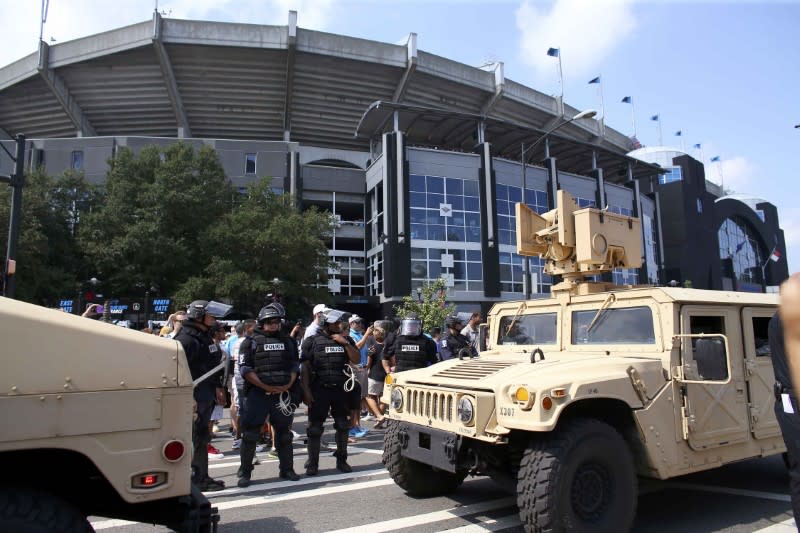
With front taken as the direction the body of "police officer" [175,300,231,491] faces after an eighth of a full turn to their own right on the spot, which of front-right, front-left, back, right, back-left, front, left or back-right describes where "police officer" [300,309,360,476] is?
front-left

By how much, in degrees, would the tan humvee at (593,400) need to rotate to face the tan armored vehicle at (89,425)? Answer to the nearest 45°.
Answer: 0° — it already faces it

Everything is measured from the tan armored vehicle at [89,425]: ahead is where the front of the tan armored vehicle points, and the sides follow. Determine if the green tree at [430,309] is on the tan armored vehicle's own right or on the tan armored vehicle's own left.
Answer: on the tan armored vehicle's own right

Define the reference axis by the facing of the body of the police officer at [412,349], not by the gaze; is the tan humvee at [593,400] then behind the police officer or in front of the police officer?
in front

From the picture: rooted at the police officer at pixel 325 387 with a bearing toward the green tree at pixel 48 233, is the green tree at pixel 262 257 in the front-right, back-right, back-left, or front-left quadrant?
front-right

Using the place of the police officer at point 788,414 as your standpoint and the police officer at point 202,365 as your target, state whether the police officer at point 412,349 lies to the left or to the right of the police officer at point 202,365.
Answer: right

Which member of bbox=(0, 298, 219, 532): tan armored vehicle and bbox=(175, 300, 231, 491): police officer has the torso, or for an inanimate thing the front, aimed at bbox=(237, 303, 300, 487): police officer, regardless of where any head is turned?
bbox=(175, 300, 231, 491): police officer

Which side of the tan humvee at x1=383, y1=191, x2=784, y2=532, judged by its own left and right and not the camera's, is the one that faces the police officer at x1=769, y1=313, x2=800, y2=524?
left

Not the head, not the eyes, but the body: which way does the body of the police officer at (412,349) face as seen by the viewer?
toward the camera

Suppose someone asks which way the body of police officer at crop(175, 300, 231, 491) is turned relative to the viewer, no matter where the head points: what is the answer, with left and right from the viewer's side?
facing to the right of the viewer
